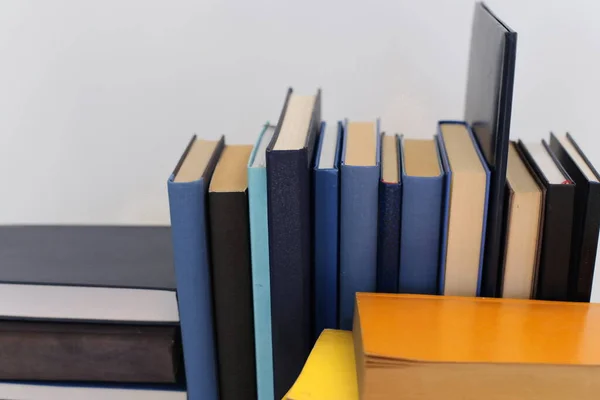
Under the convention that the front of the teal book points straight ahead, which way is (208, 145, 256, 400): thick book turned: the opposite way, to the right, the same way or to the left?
the same way

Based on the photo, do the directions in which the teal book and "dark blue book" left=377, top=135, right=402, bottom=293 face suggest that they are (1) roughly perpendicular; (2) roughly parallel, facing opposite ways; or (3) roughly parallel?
roughly parallel
